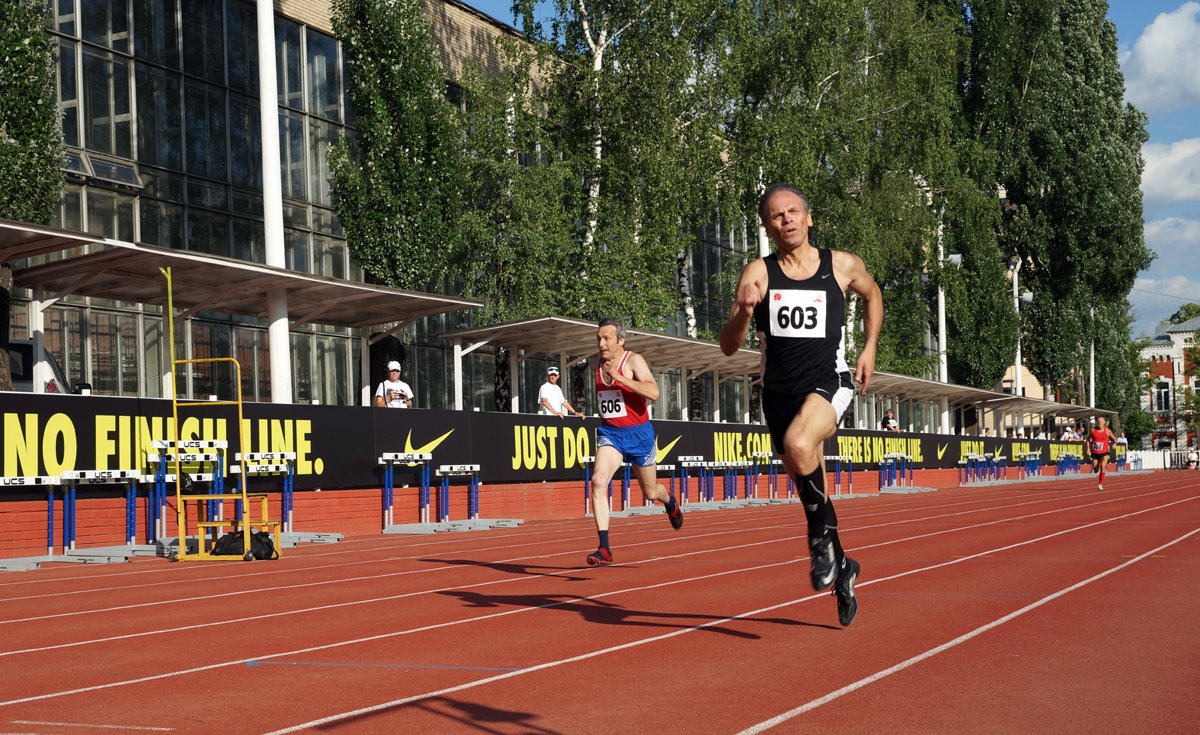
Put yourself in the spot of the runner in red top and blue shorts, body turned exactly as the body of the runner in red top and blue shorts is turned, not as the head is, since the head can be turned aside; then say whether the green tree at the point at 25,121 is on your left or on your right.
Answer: on your right

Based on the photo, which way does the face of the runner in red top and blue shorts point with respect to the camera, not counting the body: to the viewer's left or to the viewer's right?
to the viewer's left

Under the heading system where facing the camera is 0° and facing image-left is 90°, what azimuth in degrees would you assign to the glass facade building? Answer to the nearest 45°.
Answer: approximately 315°

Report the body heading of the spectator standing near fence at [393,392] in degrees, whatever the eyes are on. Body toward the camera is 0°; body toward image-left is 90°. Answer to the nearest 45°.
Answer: approximately 0°
